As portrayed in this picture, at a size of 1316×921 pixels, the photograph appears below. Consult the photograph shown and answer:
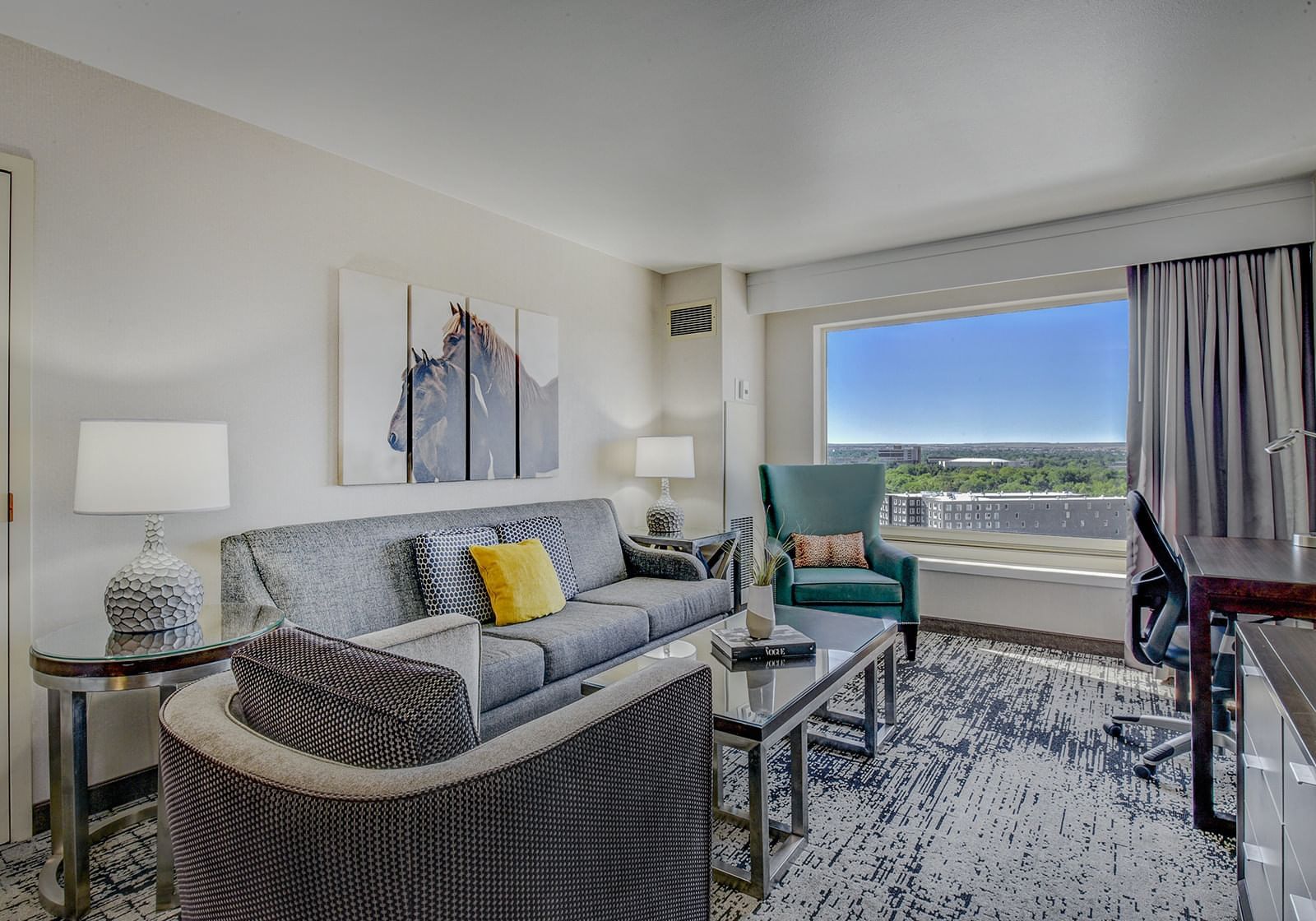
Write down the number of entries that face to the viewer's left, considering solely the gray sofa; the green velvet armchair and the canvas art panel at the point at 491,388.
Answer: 0

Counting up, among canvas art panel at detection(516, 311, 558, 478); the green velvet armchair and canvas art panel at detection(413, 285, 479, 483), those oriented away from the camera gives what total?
0

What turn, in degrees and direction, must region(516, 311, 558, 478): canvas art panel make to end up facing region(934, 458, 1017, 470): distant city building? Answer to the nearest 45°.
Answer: approximately 45° to its left

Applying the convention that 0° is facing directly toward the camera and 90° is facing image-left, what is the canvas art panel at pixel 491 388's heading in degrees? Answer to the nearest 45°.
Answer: approximately 315°

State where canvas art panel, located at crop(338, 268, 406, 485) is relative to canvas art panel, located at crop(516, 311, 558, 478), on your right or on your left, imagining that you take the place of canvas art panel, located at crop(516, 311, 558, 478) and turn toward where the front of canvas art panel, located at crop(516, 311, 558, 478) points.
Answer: on your right

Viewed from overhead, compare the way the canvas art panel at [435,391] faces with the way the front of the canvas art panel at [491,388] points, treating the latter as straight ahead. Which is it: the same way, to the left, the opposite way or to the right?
the same way

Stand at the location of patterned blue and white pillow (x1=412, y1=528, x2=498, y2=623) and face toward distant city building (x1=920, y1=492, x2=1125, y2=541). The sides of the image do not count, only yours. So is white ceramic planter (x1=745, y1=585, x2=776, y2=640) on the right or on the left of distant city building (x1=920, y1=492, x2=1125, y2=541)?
right

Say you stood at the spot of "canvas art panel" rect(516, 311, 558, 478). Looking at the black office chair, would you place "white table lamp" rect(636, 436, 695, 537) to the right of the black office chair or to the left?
left

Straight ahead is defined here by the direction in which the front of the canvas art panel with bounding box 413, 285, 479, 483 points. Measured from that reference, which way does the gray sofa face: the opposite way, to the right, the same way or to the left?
the same way

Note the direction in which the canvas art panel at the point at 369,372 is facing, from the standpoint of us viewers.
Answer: facing the viewer and to the right of the viewer

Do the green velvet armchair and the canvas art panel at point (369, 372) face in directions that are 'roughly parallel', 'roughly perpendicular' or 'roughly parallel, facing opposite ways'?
roughly perpendicular

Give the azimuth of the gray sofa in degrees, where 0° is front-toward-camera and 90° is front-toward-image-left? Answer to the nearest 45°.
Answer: approximately 315°

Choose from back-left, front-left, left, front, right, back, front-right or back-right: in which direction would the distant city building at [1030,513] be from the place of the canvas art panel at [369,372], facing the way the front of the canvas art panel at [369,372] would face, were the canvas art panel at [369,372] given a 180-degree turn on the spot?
back-right

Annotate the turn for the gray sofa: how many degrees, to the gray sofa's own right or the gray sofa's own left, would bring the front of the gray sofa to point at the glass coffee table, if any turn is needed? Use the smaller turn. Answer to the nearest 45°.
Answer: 0° — it already faces it

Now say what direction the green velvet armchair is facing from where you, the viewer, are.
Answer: facing the viewer

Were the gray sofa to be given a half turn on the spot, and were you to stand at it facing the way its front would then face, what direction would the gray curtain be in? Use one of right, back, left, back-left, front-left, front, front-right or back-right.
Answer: back-right

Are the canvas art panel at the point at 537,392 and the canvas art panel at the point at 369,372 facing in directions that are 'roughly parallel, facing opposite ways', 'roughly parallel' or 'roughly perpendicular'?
roughly parallel

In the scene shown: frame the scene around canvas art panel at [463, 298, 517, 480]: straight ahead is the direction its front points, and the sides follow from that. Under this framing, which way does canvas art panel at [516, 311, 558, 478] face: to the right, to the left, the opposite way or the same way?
the same way
